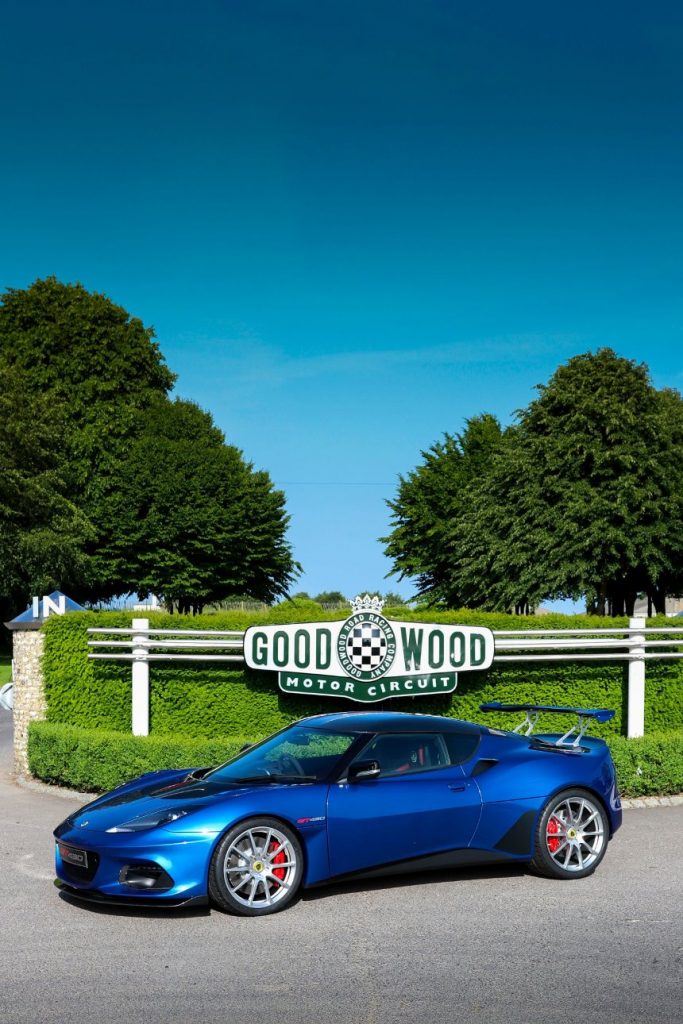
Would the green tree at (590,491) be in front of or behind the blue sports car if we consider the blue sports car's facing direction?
behind

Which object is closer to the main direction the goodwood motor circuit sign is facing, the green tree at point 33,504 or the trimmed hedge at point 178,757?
the trimmed hedge

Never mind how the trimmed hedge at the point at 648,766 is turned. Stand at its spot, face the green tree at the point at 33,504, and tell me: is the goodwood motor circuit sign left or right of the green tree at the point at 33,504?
left

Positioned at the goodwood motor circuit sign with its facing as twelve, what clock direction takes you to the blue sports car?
The blue sports car is roughly at 12 o'clock from the goodwood motor circuit sign.

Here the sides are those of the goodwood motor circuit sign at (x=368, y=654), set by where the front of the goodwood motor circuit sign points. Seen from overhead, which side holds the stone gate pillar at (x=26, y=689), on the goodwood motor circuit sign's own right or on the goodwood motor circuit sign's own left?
on the goodwood motor circuit sign's own right

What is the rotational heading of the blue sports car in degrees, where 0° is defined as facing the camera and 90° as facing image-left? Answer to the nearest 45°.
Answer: approximately 45°

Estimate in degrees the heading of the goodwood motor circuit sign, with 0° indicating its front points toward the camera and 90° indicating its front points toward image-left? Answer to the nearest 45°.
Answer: approximately 0°

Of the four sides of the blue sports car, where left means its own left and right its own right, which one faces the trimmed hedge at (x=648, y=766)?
back
